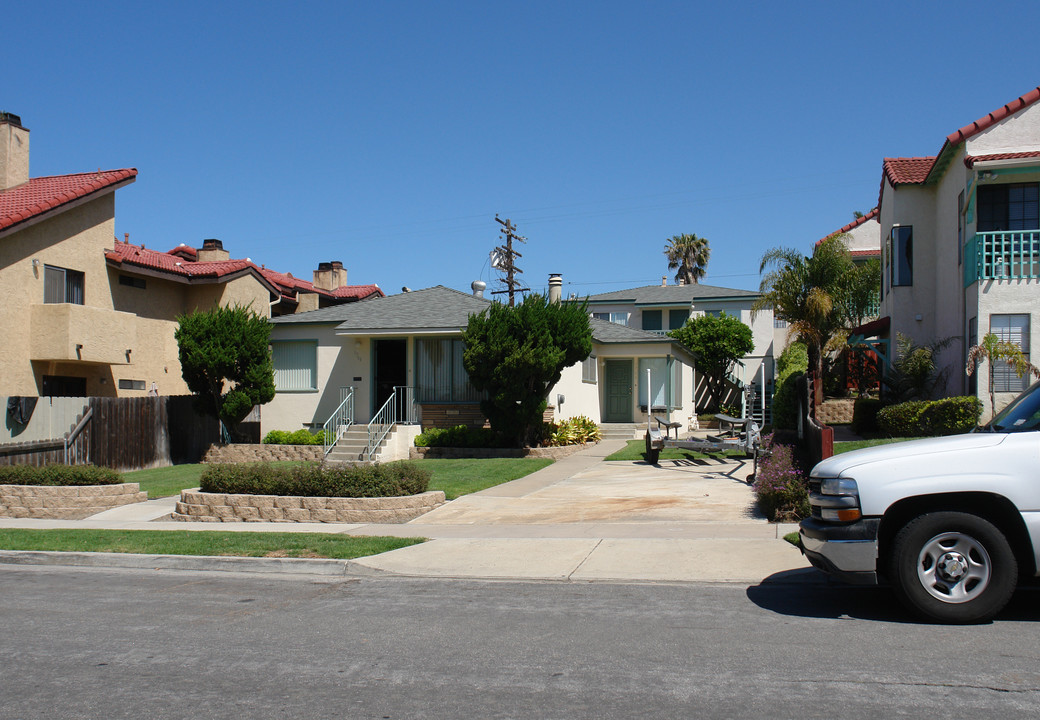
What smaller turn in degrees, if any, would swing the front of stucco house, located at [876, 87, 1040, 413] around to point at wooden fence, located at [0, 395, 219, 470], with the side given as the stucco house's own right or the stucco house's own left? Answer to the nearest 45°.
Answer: approximately 90° to the stucco house's own right

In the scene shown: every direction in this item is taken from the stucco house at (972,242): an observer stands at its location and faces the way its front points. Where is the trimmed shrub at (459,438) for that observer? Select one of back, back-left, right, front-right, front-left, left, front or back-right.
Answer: right

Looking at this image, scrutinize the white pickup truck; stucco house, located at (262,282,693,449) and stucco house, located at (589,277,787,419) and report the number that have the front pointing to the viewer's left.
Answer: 1

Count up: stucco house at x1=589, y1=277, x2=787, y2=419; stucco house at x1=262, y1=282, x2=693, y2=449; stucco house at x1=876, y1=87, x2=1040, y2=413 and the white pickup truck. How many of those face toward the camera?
3

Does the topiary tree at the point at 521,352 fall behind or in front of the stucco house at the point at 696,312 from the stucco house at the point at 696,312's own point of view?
in front

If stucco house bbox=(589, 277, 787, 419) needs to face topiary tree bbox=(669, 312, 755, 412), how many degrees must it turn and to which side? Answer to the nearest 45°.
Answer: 0° — it already faces it

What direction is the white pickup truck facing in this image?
to the viewer's left

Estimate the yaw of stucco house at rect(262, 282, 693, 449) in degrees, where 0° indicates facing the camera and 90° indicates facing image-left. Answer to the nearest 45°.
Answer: approximately 0°

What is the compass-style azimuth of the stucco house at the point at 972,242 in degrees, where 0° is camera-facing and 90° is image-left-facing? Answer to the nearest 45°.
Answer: approximately 0°

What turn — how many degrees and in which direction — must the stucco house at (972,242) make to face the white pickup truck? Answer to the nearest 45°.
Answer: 0° — it already faces it

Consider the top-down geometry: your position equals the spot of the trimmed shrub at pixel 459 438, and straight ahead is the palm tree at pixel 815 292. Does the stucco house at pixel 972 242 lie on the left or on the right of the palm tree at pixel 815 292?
right
